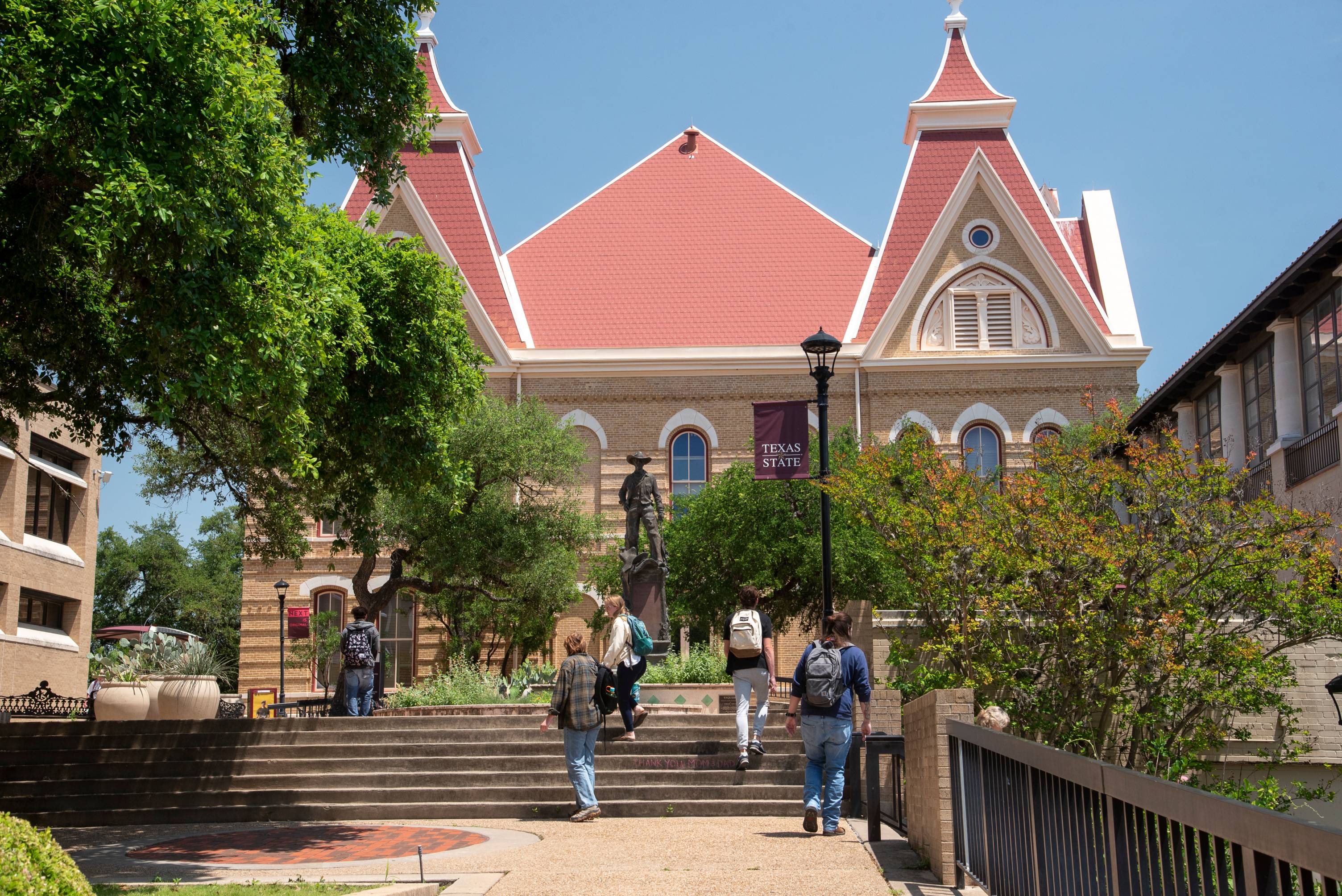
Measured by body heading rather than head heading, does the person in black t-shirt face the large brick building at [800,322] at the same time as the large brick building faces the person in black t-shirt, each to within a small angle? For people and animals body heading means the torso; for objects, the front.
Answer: yes

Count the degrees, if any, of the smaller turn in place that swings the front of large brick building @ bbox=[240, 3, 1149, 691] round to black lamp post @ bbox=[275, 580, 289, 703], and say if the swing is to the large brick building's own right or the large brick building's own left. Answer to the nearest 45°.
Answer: approximately 90° to the large brick building's own right

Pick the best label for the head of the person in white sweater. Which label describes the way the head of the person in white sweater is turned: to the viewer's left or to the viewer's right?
to the viewer's left

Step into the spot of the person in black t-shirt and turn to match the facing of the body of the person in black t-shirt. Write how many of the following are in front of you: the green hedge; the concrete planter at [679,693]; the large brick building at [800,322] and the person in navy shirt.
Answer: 2

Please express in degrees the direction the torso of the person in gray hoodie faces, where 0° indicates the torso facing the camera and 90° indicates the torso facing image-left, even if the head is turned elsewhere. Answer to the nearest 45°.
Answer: approximately 180°

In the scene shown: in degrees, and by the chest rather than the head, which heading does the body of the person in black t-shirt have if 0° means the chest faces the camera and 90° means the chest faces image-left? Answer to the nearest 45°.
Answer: approximately 180°

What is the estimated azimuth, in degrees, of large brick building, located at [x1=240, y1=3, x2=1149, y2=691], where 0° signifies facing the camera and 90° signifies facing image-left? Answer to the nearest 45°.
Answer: approximately 0°

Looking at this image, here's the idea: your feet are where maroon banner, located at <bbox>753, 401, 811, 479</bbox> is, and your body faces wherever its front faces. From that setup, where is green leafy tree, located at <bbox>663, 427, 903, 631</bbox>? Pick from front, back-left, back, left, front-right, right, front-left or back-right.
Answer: back
